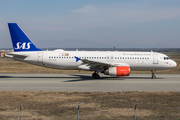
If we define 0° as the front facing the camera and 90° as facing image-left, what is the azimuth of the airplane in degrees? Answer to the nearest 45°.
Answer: approximately 270°
